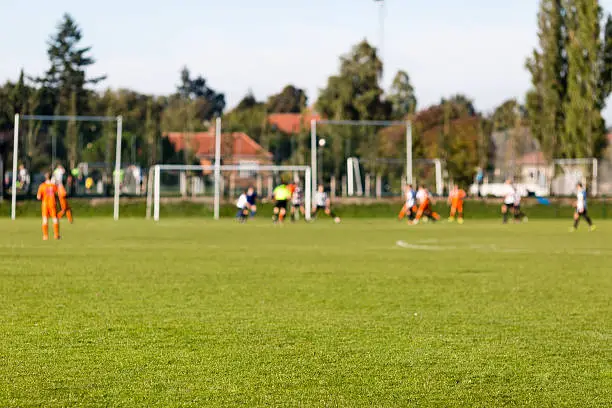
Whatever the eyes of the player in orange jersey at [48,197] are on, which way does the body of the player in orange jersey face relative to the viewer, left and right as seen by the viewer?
facing away from the viewer

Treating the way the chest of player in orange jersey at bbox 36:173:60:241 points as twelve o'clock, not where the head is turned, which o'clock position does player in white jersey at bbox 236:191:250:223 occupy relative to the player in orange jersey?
The player in white jersey is roughly at 1 o'clock from the player in orange jersey.
